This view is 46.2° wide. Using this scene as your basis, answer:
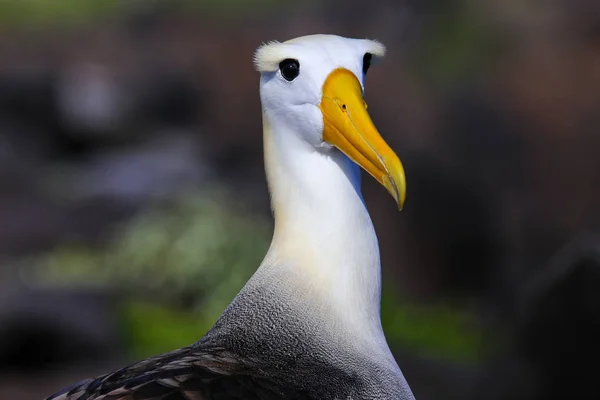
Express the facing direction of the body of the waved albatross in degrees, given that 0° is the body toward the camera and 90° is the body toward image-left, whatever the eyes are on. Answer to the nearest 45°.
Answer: approximately 315°
